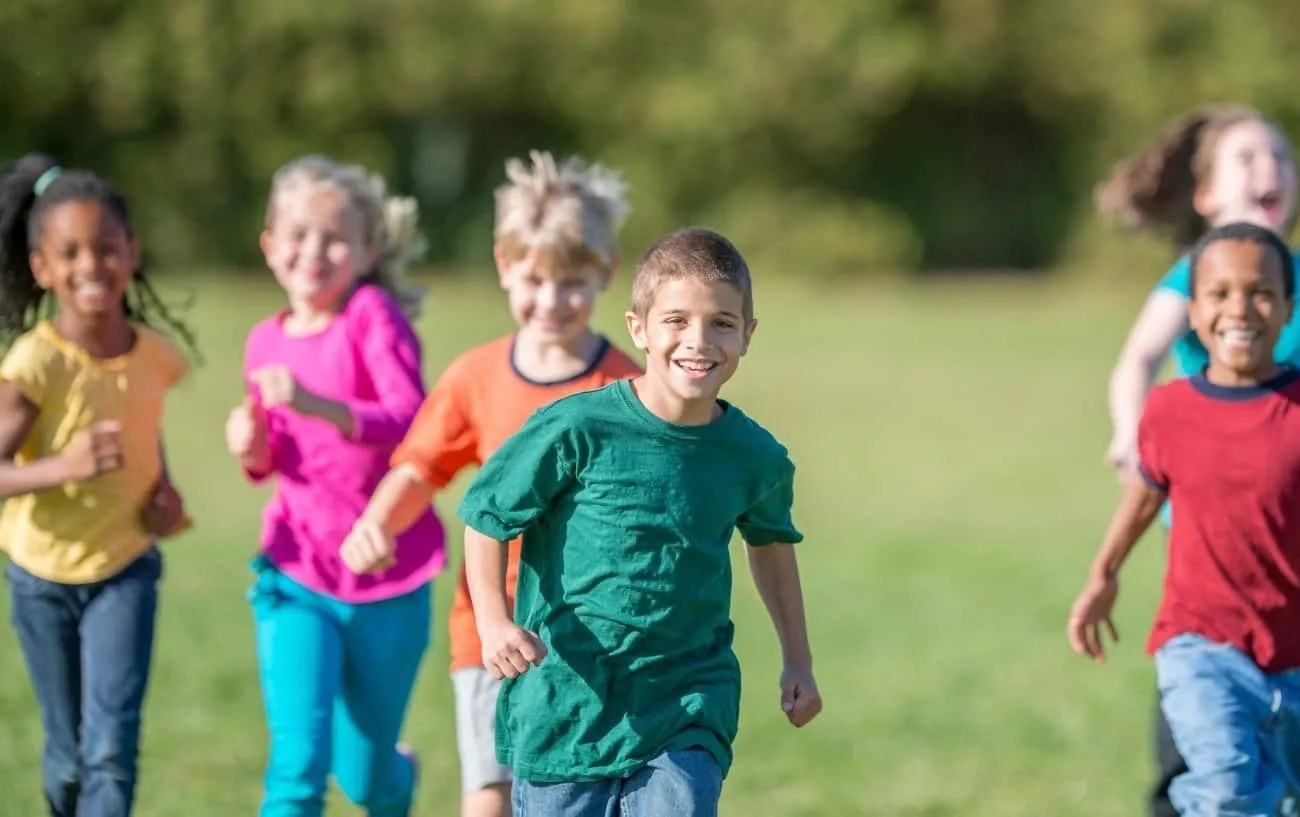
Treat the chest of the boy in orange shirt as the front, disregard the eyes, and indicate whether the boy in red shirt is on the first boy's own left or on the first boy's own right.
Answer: on the first boy's own left

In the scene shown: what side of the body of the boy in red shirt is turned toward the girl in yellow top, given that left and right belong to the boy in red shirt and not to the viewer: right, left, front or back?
right

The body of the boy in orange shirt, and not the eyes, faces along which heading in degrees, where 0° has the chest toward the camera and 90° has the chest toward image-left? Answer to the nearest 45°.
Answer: approximately 0°

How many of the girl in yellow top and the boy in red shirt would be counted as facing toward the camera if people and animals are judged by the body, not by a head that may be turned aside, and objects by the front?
2

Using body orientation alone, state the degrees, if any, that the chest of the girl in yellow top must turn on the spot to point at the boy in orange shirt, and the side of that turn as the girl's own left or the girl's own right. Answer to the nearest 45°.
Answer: approximately 45° to the girl's own left

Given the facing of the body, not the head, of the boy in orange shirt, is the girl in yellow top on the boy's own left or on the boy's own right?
on the boy's own right

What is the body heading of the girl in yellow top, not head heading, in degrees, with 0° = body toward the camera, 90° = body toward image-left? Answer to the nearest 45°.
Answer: approximately 0°
